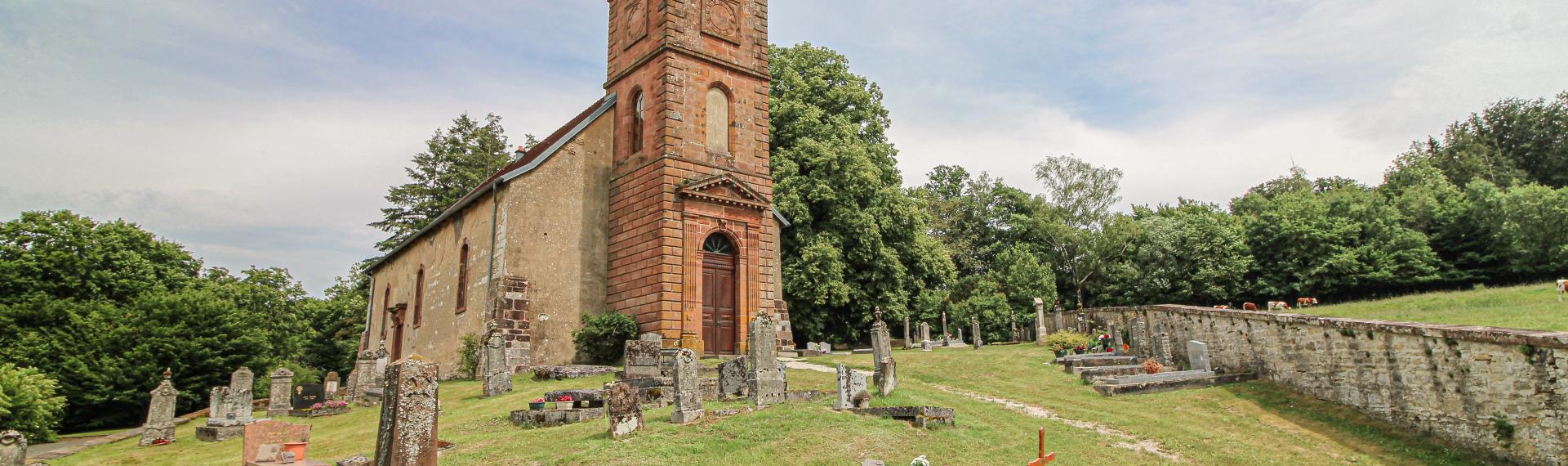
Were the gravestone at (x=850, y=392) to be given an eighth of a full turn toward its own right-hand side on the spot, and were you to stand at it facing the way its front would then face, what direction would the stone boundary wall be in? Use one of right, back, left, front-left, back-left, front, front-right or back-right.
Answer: left

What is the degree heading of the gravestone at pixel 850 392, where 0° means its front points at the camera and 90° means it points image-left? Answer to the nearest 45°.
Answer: approximately 315°

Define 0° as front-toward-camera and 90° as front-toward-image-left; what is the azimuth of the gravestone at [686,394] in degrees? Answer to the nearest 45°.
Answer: approximately 315°

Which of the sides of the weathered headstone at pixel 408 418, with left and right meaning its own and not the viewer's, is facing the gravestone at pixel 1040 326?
left

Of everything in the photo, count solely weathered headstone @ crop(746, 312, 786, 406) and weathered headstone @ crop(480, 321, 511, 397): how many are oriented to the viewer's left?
0

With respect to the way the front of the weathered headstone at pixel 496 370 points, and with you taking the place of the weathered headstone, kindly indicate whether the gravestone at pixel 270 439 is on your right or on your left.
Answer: on your right

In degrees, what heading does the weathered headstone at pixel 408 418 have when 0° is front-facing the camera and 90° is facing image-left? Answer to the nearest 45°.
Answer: approximately 315°

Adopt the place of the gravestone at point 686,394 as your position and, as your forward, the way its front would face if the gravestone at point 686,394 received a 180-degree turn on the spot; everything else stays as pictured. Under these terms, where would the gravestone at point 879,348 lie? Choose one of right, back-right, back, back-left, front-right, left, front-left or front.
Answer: right
